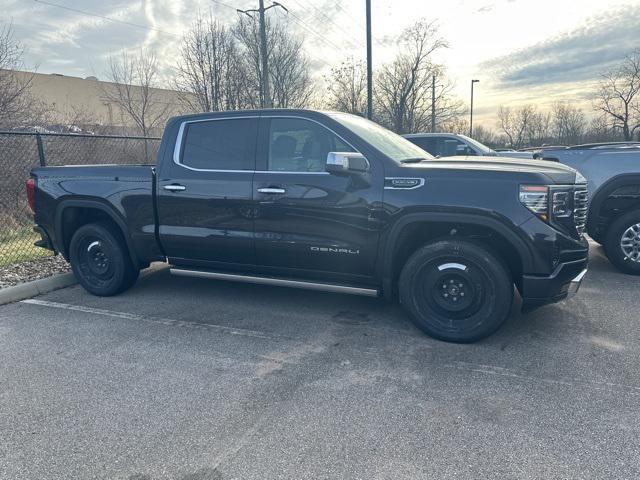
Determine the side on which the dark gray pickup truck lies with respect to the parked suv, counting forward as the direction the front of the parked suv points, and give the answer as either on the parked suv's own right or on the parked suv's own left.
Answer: on the parked suv's own right

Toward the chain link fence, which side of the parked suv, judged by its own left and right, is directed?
back

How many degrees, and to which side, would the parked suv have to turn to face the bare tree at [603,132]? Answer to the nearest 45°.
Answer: approximately 90° to its left

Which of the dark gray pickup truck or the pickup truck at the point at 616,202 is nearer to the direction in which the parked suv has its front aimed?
the pickup truck

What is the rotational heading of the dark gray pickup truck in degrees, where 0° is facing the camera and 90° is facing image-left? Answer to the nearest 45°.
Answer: approximately 315°

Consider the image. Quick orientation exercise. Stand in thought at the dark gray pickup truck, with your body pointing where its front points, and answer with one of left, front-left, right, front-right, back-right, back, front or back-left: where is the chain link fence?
back

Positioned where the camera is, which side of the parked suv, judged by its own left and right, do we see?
right

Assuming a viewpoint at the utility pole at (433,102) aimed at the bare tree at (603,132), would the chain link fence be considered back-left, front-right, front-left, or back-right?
back-right
